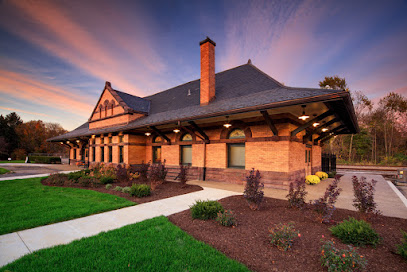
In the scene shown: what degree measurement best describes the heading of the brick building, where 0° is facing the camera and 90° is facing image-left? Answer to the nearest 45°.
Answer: approximately 45°

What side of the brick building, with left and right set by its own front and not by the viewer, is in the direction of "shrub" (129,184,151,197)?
front

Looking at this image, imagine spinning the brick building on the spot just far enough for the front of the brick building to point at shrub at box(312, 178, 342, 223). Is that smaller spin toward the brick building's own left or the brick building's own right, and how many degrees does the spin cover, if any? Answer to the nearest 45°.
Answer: approximately 45° to the brick building's own left

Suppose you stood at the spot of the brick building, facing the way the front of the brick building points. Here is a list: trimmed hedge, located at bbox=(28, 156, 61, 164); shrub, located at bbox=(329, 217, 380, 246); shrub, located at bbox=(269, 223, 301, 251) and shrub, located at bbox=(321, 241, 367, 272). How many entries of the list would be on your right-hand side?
1

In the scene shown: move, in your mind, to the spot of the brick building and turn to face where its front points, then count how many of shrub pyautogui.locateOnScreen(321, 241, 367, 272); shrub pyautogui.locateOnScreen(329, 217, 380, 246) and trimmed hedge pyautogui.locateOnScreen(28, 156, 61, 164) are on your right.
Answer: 1

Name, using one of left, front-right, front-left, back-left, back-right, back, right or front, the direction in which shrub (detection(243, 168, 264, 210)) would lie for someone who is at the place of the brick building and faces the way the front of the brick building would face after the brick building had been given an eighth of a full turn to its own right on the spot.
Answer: left

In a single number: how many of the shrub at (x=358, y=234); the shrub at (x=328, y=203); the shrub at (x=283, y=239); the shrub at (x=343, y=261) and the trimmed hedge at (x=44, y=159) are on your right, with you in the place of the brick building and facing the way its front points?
1

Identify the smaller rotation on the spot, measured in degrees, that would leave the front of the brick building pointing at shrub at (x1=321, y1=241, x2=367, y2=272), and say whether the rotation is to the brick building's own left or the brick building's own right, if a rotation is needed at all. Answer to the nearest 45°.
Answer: approximately 45° to the brick building's own left

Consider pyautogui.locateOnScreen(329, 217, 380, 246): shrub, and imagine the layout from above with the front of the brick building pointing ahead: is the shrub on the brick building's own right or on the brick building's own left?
on the brick building's own left

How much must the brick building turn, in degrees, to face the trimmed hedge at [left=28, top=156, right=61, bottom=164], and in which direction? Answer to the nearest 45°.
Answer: approximately 90° to its right

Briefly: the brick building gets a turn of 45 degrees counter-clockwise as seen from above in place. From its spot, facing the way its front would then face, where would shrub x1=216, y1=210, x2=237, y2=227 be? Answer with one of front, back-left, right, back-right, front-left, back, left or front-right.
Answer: front

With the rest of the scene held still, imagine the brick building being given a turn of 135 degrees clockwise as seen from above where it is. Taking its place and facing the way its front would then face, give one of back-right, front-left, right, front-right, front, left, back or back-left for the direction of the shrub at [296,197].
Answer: back
